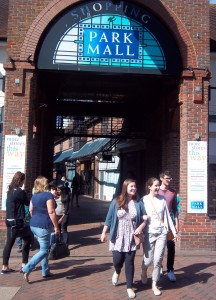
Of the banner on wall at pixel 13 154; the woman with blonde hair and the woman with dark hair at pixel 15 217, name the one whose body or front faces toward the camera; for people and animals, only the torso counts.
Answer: the banner on wall

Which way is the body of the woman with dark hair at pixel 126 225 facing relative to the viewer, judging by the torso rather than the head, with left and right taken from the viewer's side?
facing the viewer and to the right of the viewer

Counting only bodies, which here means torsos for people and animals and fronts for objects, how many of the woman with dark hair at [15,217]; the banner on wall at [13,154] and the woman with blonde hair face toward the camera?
1

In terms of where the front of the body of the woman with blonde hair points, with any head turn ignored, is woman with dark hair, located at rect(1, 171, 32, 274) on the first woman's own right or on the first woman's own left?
on the first woman's own left

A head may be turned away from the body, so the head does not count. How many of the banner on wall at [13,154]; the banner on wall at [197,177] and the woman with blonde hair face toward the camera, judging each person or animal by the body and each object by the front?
2

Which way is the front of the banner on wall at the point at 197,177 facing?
toward the camera

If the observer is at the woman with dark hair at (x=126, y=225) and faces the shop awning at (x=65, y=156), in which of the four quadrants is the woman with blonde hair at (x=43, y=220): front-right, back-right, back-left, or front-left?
front-left

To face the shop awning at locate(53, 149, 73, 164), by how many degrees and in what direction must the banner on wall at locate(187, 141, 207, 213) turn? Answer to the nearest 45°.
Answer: approximately 135° to its right

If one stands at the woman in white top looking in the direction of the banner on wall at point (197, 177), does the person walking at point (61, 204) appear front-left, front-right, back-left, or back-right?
front-left

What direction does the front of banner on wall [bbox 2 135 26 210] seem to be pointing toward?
toward the camera

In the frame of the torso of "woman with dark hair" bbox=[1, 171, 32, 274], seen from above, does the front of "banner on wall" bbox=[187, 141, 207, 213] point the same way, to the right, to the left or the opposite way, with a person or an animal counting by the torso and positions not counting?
the opposite way

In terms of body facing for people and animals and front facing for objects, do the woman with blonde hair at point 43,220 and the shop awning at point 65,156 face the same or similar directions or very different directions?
very different directions

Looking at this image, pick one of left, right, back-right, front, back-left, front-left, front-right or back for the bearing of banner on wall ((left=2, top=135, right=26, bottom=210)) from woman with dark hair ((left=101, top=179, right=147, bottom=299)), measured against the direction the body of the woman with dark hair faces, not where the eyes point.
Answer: back

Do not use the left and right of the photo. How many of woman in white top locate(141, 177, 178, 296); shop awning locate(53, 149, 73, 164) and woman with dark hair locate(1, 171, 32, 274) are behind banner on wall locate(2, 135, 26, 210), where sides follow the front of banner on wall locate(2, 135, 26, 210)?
1
